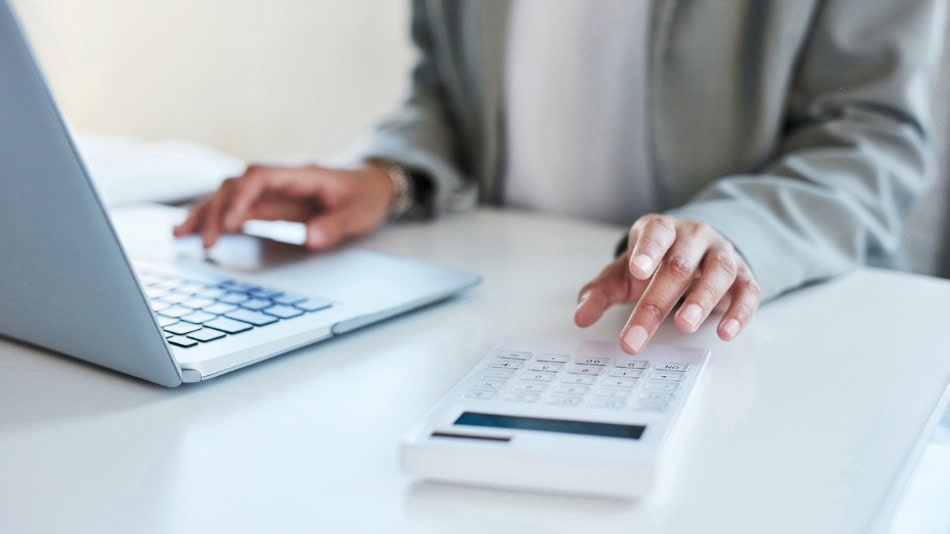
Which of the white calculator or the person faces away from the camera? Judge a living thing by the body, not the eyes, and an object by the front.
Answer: the white calculator

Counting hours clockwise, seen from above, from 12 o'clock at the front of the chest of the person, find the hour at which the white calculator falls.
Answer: The white calculator is roughly at 11 o'clock from the person.

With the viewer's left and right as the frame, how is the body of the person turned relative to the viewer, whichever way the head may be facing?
facing the viewer and to the left of the viewer

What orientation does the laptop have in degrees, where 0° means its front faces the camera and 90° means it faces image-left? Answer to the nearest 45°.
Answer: approximately 225°

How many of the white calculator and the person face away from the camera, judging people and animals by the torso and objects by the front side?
1

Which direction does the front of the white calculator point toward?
away from the camera

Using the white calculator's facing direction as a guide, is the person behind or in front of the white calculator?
in front
